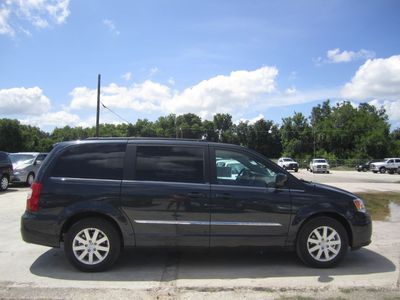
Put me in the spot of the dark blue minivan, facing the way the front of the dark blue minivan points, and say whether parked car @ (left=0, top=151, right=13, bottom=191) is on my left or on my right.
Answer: on my left

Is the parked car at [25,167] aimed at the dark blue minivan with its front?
no

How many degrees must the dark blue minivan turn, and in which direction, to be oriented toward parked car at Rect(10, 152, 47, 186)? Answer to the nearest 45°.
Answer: approximately 135° to its left

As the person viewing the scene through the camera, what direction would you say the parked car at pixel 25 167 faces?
facing the viewer and to the left of the viewer

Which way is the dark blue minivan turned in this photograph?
to the viewer's right

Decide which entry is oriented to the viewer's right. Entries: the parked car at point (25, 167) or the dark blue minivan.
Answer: the dark blue minivan

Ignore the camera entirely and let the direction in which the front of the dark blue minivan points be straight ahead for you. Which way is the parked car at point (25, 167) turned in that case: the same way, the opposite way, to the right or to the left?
to the right

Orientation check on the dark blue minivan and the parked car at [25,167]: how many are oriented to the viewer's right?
1

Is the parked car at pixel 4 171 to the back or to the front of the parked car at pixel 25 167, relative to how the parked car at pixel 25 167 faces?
to the front
